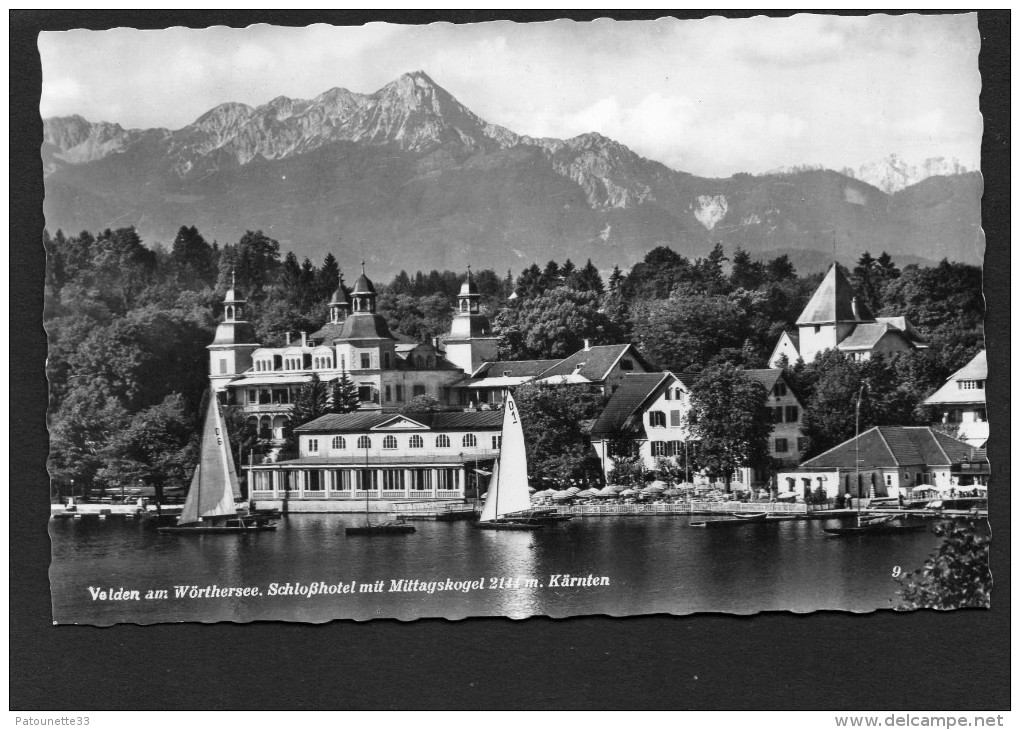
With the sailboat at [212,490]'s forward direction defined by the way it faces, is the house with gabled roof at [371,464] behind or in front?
behind

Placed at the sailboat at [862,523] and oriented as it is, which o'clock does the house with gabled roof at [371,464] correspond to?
The house with gabled roof is roughly at 12 o'clock from the sailboat.

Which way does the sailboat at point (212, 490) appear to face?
to the viewer's left

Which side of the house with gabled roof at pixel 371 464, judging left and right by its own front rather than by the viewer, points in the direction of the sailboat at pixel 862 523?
left

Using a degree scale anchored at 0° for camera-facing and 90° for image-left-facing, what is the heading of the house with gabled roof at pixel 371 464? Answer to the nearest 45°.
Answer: approximately 0°

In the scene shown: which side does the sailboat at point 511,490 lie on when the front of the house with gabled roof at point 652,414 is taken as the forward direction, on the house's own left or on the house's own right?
on the house's own right

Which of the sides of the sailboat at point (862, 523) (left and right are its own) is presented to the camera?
left
